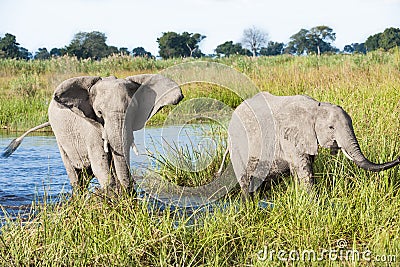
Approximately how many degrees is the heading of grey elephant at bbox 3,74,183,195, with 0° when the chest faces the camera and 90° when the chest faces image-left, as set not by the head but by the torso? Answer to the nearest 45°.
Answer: approximately 315°

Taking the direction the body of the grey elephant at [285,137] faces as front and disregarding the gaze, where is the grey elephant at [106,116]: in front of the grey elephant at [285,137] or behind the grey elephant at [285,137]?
behind

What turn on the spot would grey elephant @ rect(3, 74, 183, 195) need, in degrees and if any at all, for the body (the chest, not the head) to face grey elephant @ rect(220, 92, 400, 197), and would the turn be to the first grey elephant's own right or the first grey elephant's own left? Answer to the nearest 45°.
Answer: approximately 45° to the first grey elephant's own left

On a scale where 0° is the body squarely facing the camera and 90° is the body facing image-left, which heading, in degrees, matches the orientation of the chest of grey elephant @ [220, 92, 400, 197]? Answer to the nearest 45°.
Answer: approximately 270°
